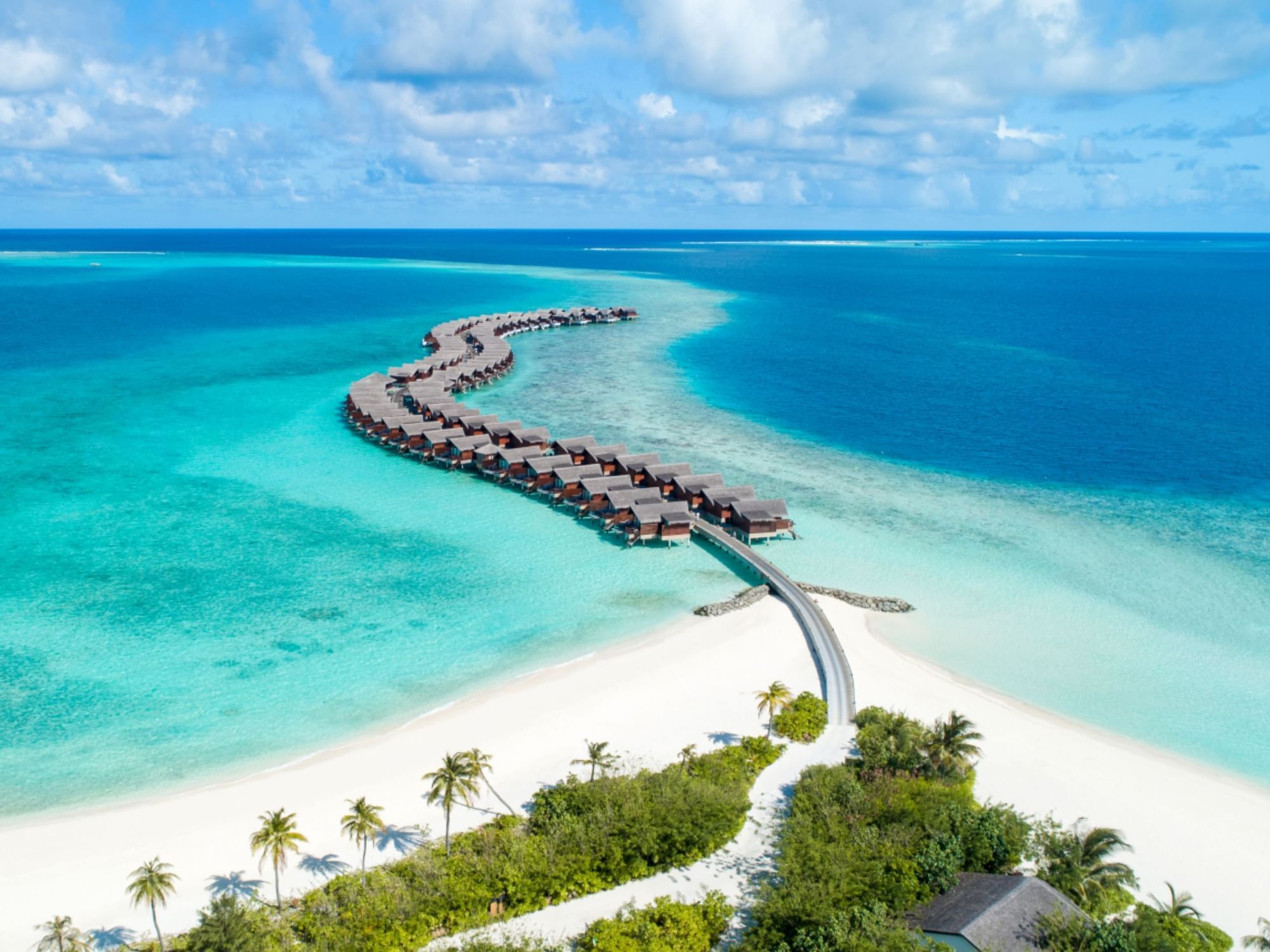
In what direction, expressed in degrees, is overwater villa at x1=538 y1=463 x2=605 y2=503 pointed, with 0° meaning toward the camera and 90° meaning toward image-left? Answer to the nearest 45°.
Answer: approximately 45°

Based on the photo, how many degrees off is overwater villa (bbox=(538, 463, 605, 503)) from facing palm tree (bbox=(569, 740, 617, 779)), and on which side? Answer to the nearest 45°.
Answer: approximately 45° to its left

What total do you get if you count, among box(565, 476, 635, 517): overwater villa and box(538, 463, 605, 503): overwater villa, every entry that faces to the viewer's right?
0

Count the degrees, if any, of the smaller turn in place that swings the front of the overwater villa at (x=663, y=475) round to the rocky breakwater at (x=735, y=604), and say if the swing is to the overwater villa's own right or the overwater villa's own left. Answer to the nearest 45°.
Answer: approximately 45° to the overwater villa's own left

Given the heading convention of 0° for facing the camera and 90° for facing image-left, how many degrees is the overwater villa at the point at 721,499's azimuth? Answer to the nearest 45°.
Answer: approximately 45°

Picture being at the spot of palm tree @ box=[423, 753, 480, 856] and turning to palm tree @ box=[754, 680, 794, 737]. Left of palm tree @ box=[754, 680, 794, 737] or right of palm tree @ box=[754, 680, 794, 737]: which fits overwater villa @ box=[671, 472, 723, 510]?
left

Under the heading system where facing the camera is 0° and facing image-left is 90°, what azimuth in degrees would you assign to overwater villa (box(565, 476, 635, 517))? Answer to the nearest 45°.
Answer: approximately 45°

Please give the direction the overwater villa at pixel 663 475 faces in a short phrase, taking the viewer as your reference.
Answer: facing the viewer and to the left of the viewer
